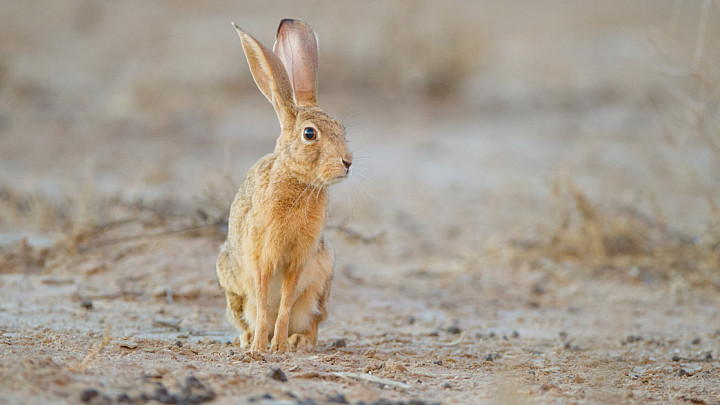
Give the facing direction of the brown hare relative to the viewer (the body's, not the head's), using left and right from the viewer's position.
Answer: facing the viewer and to the right of the viewer

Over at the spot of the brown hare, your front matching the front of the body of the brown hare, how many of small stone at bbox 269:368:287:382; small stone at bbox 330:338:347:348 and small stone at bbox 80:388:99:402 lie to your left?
1

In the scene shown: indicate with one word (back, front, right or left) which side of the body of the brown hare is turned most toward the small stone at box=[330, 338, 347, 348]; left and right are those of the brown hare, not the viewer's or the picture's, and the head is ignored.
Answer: left

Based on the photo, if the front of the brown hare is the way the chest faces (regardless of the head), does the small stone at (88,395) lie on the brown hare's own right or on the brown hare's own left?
on the brown hare's own right

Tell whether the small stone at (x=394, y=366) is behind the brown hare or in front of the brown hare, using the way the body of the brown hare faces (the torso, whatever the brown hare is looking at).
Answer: in front

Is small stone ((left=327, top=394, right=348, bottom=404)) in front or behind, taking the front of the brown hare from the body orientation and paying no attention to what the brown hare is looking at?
in front

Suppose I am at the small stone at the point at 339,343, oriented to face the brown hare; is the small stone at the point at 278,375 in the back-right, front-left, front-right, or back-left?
front-left

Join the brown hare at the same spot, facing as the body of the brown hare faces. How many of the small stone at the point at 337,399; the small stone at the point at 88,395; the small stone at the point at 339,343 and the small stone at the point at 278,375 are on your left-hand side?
1

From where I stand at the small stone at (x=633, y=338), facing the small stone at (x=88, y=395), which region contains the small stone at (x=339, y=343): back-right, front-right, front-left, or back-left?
front-right
